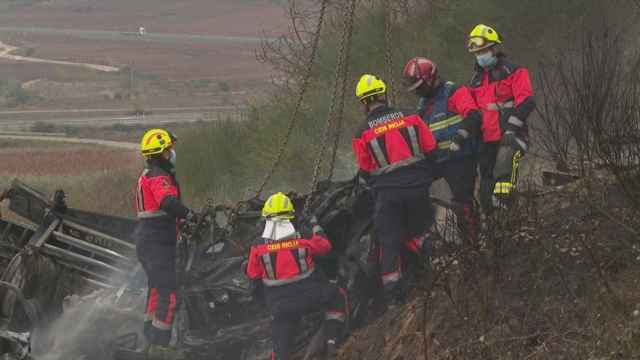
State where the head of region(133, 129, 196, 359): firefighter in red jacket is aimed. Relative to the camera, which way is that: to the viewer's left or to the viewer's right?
to the viewer's right

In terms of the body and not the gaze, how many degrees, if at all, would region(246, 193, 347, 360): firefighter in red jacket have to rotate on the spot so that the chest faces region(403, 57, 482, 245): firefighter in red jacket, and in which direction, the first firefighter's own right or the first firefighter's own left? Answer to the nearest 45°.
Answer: approximately 90° to the first firefighter's own right

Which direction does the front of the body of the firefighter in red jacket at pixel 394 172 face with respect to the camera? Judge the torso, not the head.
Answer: away from the camera

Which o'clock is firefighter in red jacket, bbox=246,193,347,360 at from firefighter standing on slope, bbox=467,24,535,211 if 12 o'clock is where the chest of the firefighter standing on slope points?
The firefighter in red jacket is roughly at 1 o'clock from the firefighter standing on slope.

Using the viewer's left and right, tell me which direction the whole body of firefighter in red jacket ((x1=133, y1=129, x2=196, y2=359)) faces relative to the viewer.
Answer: facing to the right of the viewer

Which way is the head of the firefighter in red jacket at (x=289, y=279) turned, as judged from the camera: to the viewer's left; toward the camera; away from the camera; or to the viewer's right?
away from the camera

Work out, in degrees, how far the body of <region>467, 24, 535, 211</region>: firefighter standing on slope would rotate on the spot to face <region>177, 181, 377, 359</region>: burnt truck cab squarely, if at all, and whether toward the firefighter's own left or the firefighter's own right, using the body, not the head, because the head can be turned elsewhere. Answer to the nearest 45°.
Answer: approximately 45° to the firefighter's own right

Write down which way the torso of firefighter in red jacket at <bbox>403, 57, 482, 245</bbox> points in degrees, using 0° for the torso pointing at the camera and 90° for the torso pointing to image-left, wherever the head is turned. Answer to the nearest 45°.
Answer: approximately 45°

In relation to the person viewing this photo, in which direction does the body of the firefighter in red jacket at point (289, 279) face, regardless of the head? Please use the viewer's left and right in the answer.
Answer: facing away from the viewer

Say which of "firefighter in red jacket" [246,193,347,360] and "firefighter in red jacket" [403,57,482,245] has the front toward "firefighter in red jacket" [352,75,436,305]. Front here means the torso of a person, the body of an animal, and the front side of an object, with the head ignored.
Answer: "firefighter in red jacket" [403,57,482,245]

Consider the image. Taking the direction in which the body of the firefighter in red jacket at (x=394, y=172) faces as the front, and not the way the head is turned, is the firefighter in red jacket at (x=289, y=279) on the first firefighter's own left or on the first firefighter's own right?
on the first firefighter's own left
